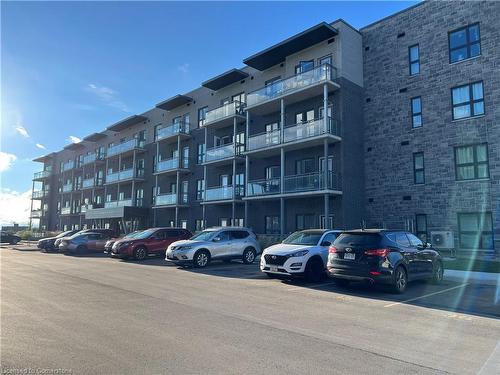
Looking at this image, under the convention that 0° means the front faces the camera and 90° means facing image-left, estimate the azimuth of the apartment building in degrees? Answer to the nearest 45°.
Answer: approximately 45°

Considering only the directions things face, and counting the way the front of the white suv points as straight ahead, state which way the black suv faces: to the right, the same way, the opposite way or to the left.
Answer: the opposite way

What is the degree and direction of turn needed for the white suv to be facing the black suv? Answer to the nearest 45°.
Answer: approximately 90° to its left

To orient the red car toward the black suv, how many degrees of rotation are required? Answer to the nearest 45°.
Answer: approximately 90° to its left

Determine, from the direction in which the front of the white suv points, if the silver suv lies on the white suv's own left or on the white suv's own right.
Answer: on the white suv's own right

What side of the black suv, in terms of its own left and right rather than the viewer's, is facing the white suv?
left

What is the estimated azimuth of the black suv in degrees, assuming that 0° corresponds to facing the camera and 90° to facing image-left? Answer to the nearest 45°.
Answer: approximately 225°

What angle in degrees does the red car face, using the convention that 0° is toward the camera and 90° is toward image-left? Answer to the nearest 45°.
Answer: approximately 45°
